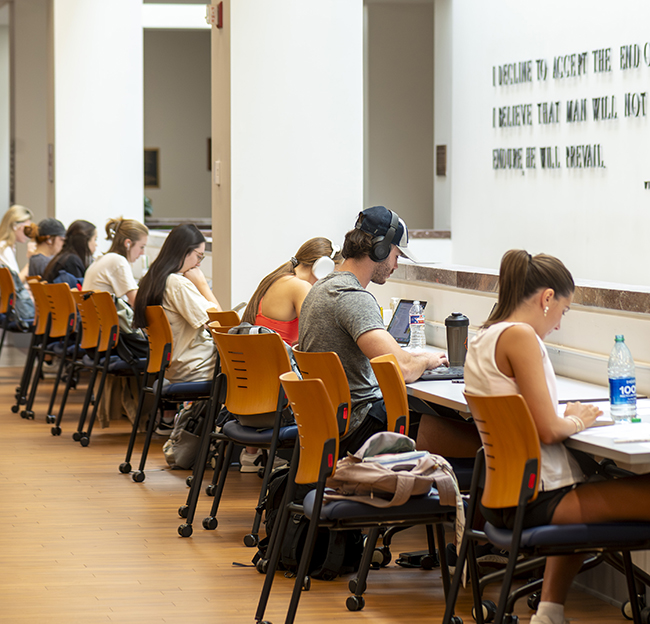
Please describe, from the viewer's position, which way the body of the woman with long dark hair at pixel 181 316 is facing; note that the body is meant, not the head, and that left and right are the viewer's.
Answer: facing to the right of the viewer

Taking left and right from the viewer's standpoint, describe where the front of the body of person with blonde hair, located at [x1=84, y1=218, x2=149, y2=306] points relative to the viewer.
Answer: facing to the right of the viewer

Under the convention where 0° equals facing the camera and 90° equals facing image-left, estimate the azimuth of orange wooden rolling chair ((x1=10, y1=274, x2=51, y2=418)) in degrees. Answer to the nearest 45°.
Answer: approximately 270°

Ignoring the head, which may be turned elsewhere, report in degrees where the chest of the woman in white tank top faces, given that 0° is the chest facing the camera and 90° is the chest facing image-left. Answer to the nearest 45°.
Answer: approximately 270°

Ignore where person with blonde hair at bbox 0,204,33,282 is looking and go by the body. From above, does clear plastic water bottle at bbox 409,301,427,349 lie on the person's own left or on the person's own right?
on the person's own right

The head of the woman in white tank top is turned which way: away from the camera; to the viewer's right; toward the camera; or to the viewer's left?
to the viewer's right

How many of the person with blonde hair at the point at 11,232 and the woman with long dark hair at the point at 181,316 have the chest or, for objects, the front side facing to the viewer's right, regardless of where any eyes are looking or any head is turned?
2

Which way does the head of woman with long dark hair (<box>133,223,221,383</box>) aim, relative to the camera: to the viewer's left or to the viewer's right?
to the viewer's right

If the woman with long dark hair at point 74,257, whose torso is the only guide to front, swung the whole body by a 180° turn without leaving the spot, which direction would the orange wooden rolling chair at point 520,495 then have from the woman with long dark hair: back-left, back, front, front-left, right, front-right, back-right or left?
left

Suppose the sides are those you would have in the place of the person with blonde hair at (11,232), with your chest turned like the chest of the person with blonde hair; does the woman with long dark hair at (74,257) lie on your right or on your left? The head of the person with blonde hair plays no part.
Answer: on your right

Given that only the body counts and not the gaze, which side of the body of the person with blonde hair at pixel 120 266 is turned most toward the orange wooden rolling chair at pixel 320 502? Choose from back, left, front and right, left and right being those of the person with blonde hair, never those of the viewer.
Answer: right

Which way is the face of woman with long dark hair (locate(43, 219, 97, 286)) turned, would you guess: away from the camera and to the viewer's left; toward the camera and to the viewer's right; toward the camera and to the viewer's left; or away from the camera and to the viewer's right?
away from the camera and to the viewer's right
